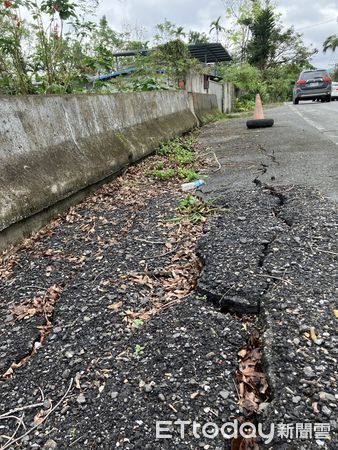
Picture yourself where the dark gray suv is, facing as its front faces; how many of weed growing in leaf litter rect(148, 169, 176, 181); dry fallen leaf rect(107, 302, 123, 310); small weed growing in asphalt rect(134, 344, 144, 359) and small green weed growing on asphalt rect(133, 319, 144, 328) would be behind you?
4

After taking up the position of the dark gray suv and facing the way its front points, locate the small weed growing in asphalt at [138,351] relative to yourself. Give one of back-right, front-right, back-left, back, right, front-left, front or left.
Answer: back

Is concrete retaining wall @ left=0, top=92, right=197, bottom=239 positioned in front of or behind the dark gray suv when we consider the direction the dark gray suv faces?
behind

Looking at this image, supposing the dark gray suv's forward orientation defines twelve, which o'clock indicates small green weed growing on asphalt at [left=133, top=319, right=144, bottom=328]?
The small green weed growing on asphalt is roughly at 6 o'clock from the dark gray suv.

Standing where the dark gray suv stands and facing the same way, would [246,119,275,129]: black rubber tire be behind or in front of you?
behind

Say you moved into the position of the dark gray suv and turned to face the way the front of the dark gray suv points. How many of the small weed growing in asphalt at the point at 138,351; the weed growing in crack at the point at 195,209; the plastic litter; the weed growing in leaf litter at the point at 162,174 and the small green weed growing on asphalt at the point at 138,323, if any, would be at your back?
5

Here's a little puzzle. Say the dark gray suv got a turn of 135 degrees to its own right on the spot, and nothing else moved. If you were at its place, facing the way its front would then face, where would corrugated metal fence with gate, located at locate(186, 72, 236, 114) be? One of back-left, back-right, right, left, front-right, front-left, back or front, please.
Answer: right

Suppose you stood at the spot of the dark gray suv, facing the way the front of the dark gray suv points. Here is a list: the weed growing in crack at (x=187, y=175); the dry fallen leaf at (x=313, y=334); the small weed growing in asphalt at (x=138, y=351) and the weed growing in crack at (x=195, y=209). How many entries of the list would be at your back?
4

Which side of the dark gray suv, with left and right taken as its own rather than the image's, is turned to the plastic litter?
back

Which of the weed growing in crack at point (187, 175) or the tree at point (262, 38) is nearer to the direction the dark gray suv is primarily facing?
the tree

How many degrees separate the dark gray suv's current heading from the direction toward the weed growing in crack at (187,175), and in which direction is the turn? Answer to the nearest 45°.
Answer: approximately 180°

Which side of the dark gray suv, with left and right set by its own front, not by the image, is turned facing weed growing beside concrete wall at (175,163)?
back

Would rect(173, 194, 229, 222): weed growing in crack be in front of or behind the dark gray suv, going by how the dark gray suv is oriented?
behind

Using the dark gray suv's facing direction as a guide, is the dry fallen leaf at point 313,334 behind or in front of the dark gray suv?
behind

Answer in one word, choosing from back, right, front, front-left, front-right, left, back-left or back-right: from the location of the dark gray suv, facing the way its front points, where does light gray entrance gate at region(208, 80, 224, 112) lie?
back-left

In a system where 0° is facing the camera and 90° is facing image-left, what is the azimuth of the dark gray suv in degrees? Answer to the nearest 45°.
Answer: approximately 180°

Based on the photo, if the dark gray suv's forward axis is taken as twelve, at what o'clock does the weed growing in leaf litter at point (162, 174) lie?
The weed growing in leaf litter is roughly at 6 o'clock from the dark gray suv.
